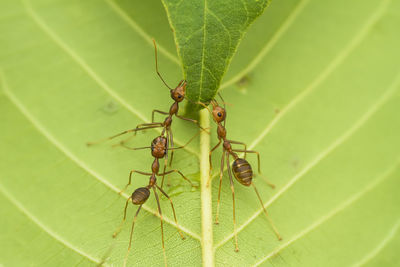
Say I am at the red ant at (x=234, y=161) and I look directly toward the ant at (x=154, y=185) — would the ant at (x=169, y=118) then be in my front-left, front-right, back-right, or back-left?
front-right

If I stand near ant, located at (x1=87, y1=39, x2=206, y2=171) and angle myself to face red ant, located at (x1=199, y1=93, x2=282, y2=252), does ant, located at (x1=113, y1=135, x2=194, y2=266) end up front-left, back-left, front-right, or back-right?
front-right

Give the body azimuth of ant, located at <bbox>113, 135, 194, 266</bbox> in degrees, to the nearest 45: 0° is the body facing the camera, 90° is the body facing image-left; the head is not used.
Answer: approximately 180°
